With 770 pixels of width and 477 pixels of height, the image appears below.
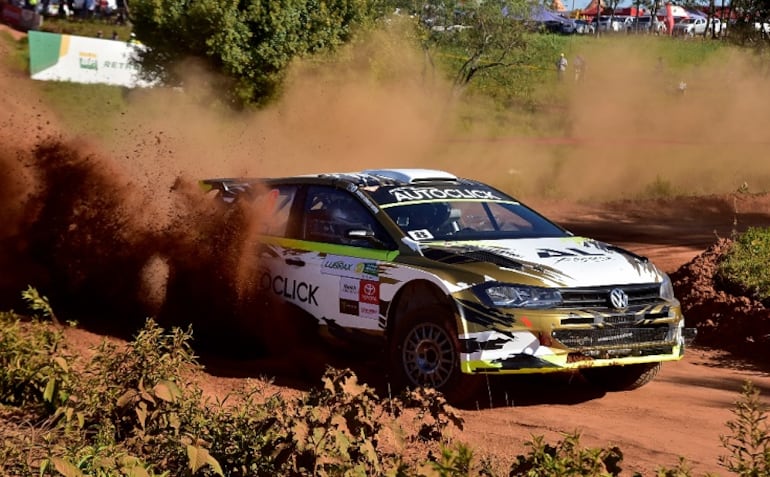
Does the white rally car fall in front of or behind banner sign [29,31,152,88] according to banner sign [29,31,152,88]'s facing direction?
in front

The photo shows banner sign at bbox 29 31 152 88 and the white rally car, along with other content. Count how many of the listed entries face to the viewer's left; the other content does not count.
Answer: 0

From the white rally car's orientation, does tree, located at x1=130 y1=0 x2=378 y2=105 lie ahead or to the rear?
to the rear

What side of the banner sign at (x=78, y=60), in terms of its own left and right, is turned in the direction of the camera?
front

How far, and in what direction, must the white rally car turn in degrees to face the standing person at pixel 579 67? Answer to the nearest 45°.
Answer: approximately 135° to its left

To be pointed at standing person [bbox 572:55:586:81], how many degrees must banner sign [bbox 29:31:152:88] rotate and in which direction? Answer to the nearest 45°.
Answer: approximately 90° to its left

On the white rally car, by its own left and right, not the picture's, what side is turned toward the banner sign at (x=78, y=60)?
back
